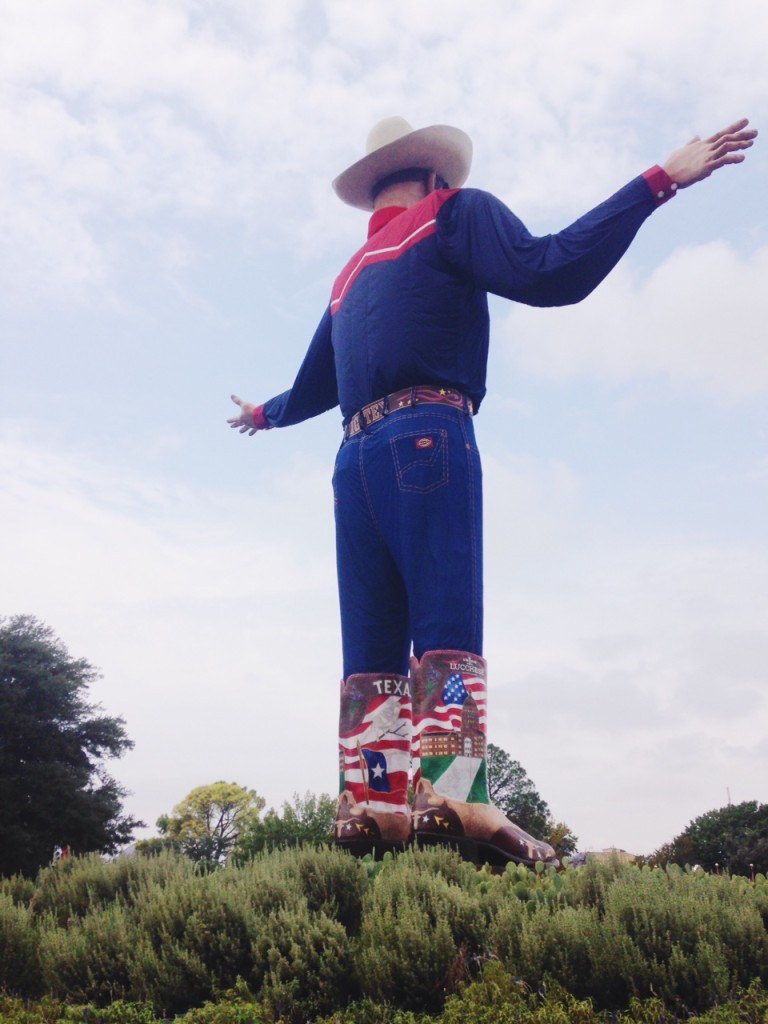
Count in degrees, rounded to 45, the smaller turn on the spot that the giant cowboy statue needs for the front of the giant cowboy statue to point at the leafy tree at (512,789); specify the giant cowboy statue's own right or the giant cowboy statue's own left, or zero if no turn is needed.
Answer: approximately 45° to the giant cowboy statue's own left

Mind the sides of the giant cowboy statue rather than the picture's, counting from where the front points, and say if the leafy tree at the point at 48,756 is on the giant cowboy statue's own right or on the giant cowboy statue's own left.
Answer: on the giant cowboy statue's own left

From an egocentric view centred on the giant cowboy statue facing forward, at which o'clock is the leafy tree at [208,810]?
The leafy tree is roughly at 10 o'clock from the giant cowboy statue.

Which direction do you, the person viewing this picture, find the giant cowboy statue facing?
facing away from the viewer and to the right of the viewer
